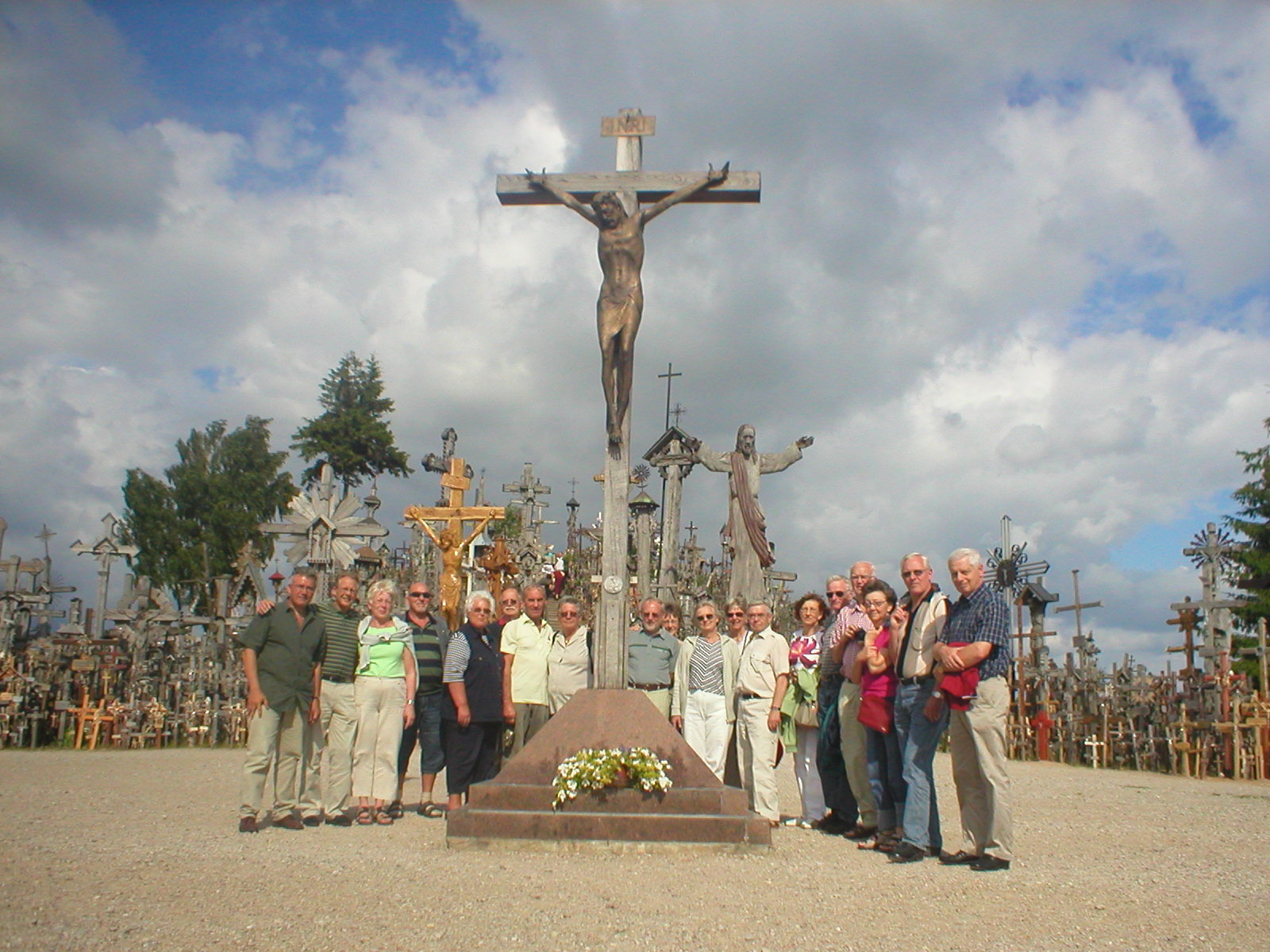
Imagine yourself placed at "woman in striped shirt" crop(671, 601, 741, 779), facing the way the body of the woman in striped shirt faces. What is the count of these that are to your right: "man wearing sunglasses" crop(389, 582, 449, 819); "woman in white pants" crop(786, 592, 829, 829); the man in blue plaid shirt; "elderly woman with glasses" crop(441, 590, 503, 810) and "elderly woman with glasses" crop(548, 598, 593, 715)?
3

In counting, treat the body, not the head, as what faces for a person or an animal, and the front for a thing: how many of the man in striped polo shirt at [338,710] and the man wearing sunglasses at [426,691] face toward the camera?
2

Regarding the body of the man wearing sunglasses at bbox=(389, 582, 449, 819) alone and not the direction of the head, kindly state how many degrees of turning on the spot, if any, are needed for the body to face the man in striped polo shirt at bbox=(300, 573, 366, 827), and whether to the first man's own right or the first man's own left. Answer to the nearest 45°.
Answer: approximately 45° to the first man's own right

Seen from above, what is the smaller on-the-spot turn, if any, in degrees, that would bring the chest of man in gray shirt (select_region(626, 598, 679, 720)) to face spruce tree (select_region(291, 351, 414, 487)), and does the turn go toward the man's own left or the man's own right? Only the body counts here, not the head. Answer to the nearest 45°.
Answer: approximately 180°

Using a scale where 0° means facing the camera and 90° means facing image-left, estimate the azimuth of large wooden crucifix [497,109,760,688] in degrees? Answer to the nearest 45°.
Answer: approximately 0°

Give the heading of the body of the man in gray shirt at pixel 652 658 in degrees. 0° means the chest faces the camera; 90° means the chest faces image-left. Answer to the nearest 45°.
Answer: approximately 0°

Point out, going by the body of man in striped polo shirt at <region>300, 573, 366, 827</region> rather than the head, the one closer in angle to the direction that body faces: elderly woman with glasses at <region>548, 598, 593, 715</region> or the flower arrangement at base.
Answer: the flower arrangement at base
